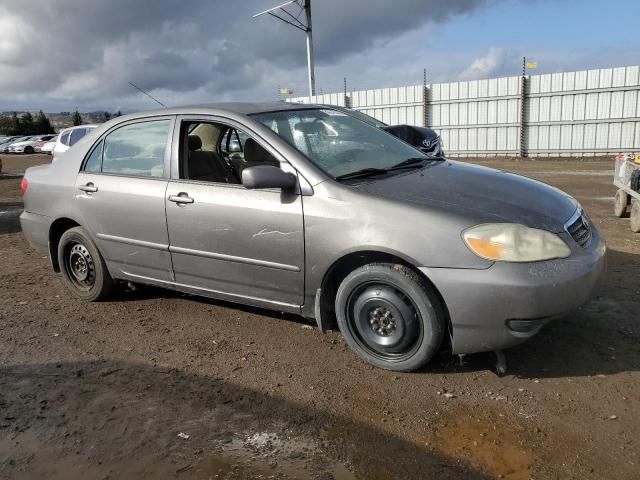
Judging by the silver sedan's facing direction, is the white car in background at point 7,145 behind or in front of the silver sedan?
behind

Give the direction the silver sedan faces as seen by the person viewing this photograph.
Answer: facing the viewer and to the right of the viewer

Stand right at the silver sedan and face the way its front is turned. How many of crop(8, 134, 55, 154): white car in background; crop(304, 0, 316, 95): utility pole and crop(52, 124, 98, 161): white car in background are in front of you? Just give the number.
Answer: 0

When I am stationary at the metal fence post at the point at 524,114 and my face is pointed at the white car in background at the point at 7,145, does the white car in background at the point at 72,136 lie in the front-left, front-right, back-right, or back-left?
front-left

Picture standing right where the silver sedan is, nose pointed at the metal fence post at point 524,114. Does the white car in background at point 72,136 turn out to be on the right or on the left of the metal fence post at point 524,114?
left

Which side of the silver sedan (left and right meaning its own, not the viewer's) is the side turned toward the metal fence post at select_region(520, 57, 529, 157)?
left

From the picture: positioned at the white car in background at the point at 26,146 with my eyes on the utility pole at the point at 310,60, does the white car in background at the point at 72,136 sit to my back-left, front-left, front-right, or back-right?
front-right

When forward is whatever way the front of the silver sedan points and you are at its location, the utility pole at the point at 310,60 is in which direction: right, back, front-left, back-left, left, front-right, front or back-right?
back-left

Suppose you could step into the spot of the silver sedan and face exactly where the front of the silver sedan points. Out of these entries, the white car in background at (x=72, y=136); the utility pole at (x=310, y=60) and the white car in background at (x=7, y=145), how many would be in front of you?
0

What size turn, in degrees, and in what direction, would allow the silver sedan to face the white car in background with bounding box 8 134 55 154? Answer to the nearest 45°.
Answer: approximately 180°
